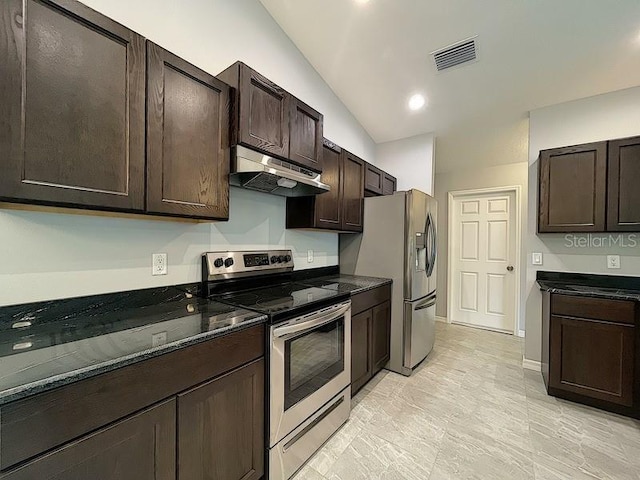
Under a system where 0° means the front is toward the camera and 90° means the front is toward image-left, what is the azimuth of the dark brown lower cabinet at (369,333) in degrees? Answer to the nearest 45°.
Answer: approximately 315°

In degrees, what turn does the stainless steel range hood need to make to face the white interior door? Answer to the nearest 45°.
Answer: approximately 90° to its left

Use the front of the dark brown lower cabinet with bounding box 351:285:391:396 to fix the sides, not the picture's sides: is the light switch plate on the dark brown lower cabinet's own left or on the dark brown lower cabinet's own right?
on the dark brown lower cabinet's own left

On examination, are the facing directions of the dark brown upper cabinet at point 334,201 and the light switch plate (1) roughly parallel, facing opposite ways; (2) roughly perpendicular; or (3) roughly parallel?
roughly perpendicular
